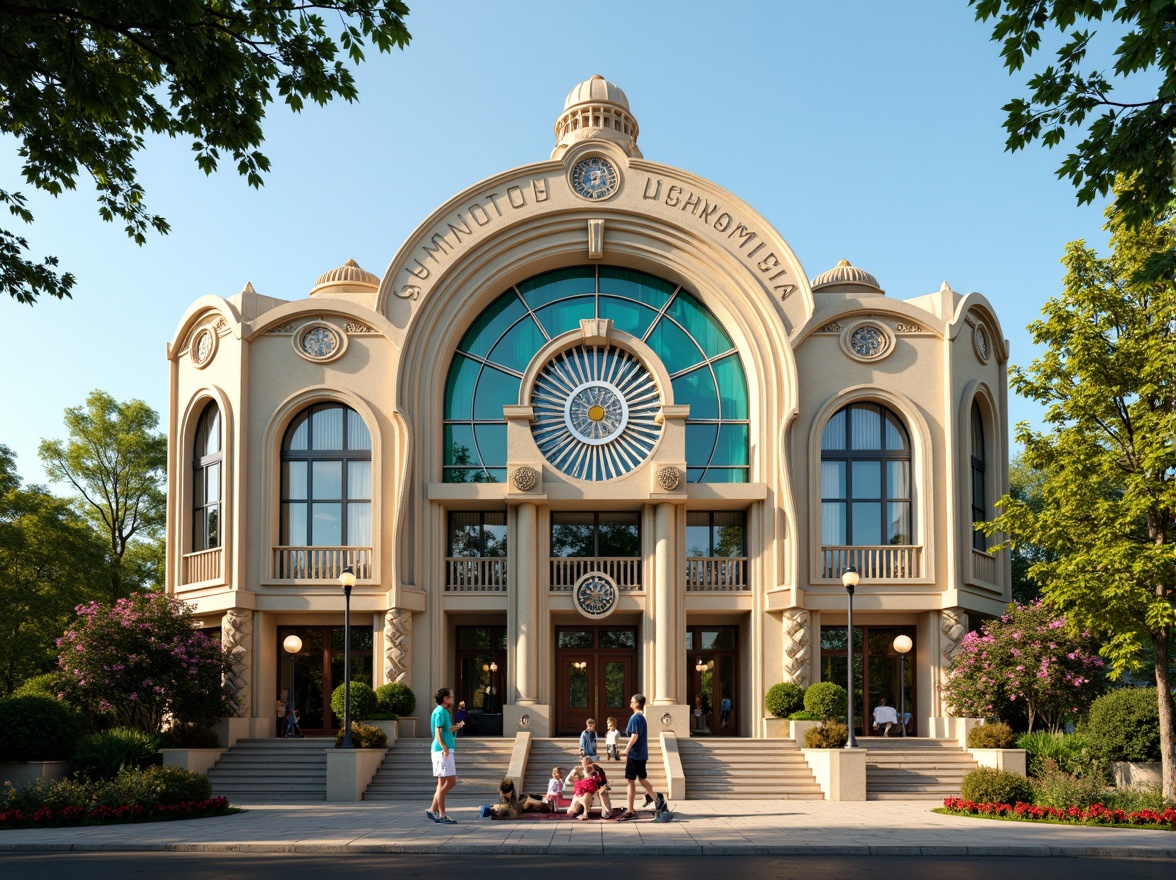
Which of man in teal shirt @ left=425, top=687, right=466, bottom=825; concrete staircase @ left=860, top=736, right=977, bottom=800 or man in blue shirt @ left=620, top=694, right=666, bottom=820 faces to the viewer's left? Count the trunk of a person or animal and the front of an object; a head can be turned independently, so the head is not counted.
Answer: man in blue shirt @ left=620, top=694, right=666, bottom=820

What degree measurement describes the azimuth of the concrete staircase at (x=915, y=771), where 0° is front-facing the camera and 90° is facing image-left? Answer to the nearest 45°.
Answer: approximately 0°

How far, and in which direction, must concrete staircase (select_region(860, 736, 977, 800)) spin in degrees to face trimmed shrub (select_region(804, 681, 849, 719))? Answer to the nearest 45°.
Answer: approximately 135° to its right

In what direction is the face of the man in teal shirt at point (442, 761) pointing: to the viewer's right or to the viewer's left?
to the viewer's right

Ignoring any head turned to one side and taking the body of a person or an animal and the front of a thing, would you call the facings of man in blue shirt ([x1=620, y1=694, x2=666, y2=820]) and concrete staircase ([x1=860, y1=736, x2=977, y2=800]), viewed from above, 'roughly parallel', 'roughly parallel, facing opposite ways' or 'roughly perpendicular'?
roughly perpendicular

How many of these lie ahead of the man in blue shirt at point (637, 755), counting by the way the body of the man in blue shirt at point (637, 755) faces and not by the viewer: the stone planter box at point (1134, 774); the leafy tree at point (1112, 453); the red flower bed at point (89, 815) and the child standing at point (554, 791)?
2

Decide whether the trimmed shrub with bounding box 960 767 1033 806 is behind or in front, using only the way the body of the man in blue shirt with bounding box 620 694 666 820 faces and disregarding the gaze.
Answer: behind

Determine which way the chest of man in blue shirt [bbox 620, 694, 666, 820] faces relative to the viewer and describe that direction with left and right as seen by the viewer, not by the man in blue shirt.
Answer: facing to the left of the viewer

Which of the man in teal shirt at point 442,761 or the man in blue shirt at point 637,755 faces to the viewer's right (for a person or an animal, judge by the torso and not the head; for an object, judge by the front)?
the man in teal shirt at point 442,761

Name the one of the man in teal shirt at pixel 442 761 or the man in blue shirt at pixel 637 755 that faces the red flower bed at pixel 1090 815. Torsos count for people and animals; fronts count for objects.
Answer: the man in teal shirt at pixel 442 761
